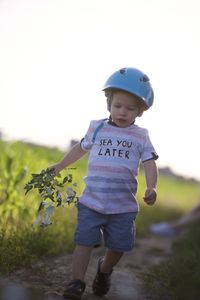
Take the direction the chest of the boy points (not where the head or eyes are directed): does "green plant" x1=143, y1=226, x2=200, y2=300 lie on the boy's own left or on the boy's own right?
on the boy's own left

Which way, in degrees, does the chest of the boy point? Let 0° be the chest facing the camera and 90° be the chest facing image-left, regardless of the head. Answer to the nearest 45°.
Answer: approximately 0°
